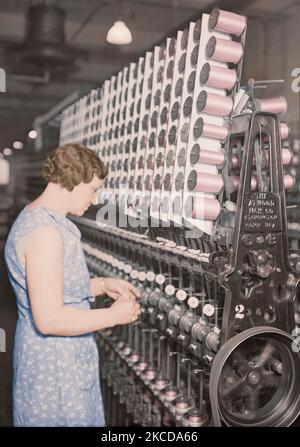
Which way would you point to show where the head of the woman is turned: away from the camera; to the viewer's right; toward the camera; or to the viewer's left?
to the viewer's right

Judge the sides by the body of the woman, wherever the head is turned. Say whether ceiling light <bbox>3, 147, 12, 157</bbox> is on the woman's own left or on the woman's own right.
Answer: on the woman's own left

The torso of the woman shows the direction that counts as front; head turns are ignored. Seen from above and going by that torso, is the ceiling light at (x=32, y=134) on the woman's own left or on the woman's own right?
on the woman's own left

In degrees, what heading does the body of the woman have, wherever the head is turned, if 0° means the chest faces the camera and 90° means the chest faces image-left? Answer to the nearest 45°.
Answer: approximately 270°

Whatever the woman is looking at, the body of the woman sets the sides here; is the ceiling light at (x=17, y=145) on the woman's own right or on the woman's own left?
on the woman's own left
